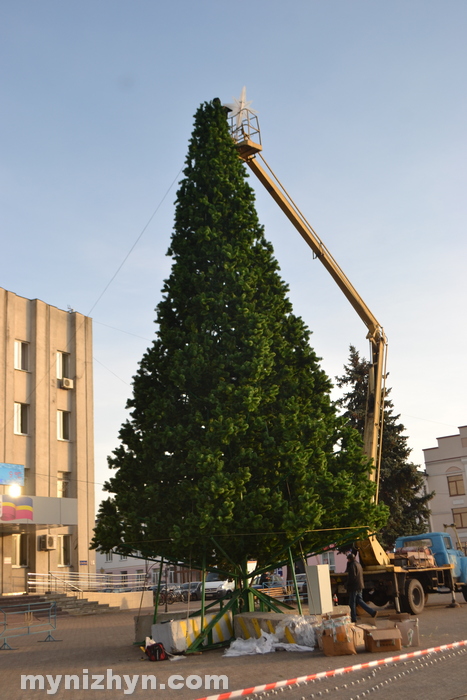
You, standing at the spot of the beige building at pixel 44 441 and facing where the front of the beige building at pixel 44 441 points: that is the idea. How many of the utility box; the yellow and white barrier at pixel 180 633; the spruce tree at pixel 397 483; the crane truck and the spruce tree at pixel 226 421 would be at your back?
0

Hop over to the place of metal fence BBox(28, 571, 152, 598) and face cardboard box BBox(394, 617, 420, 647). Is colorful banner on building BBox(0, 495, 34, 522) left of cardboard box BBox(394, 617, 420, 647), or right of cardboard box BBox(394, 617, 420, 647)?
right

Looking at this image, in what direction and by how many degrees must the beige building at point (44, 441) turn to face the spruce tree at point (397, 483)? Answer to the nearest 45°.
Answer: approximately 45° to its left

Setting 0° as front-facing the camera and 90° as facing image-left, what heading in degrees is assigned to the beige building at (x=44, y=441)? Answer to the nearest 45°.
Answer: approximately 315°

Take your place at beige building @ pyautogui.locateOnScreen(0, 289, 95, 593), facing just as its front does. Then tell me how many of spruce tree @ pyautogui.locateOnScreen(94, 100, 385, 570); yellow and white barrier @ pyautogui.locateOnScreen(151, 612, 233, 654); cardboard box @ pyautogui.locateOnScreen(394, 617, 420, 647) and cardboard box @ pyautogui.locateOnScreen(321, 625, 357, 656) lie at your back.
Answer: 0

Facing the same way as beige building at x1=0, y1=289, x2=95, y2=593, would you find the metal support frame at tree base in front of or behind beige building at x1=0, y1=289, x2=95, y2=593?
in front

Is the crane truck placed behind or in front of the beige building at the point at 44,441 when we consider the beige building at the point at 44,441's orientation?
in front

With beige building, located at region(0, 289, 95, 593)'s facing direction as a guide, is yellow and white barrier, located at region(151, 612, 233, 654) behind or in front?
in front
